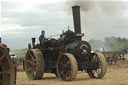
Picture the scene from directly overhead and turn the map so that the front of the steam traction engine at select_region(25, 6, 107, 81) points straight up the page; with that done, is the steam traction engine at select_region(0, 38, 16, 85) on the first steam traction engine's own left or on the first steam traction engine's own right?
on the first steam traction engine's own right

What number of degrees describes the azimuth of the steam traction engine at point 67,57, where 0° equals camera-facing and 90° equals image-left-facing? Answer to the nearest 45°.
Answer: approximately 315°
